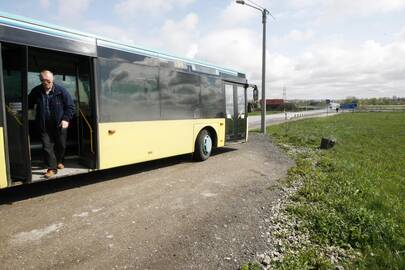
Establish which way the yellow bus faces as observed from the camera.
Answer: facing away from the viewer and to the right of the viewer
